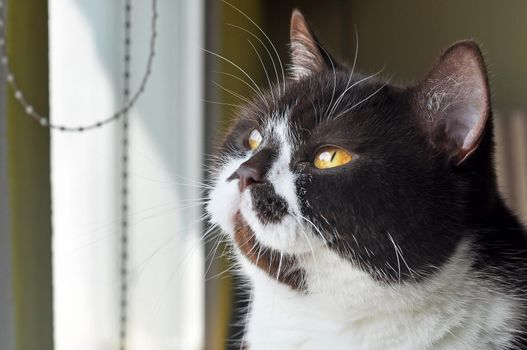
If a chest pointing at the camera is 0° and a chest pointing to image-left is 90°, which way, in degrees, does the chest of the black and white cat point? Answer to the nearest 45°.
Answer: approximately 45°
